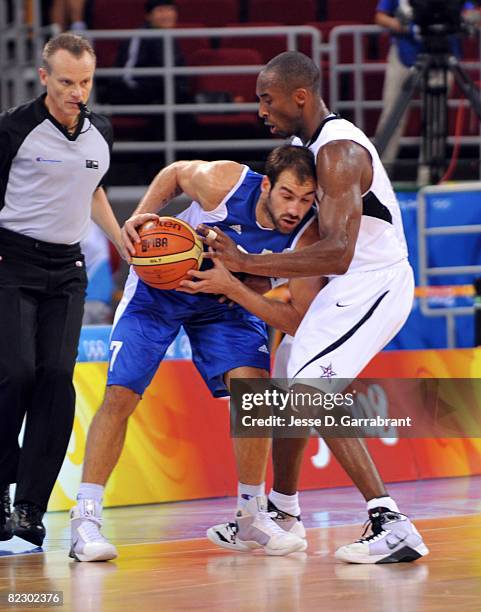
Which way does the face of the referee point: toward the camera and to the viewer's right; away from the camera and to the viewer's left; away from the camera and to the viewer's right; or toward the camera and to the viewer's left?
toward the camera and to the viewer's right

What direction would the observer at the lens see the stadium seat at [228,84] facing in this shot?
facing the viewer

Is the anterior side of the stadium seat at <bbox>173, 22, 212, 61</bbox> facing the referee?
yes

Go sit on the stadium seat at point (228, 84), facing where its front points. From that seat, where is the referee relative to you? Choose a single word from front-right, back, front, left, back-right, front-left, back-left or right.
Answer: front

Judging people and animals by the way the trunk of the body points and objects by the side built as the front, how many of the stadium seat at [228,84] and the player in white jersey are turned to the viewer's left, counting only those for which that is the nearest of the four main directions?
1

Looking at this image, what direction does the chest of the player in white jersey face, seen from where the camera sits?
to the viewer's left

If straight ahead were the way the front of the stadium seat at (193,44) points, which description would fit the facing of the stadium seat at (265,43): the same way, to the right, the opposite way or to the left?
the same way

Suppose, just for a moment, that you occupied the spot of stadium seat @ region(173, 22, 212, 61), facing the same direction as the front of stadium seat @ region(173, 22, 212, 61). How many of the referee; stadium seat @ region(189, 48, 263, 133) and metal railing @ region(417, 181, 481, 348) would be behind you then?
0

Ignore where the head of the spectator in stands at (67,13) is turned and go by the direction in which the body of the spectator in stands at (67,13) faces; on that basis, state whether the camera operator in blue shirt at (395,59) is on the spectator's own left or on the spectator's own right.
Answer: on the spectator's own left

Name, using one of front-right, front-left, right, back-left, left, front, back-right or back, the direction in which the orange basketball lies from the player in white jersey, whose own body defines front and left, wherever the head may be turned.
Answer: front

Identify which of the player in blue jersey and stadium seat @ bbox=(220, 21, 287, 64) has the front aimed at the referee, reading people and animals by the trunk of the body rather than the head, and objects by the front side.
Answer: the stadium seat

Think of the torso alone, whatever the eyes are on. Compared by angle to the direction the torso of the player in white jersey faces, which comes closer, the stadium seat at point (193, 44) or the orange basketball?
the orange basketball

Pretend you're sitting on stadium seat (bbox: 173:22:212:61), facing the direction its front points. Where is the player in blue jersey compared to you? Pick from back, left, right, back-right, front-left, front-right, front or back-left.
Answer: front

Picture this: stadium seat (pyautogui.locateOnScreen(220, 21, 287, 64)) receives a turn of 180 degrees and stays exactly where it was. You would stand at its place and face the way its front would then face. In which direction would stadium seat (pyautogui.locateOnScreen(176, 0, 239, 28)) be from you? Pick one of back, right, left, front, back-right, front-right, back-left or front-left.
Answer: front-left

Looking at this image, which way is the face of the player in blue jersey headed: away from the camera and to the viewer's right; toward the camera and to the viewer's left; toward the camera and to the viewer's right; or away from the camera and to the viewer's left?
toward the camera and to the viewer's right

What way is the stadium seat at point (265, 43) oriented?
toward the camera

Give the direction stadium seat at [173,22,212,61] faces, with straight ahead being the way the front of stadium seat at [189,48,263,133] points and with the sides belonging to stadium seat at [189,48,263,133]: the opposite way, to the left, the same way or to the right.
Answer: the same way

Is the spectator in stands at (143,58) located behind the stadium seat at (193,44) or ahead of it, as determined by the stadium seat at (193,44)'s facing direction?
ahead

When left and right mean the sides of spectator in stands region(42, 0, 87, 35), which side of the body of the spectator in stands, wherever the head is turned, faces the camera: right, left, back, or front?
front

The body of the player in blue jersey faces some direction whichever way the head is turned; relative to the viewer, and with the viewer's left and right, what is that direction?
facing the viewer and to the right of the viewer

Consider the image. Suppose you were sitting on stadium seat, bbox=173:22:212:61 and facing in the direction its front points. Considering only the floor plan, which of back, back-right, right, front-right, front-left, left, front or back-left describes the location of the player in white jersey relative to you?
front

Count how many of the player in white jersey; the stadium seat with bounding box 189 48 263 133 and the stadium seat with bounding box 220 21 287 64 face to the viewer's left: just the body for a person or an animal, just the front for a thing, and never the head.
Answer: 1

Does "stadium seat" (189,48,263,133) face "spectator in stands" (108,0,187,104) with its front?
no
